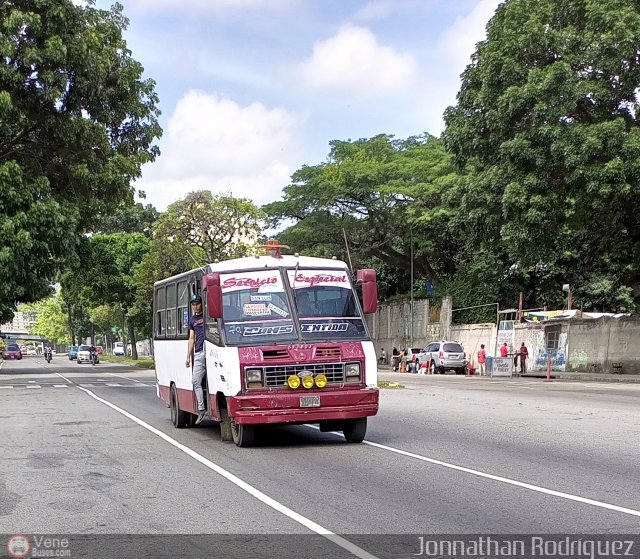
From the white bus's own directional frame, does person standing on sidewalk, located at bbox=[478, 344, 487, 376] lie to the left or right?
on its left

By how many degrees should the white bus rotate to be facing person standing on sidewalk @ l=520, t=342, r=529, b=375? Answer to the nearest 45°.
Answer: approximately 135° to its left

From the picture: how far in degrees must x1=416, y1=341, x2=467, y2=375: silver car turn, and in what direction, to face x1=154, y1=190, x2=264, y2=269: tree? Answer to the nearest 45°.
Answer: approximately 45° to its left

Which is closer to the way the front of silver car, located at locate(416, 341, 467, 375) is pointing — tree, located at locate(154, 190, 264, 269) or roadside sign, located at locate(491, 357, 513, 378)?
the tree

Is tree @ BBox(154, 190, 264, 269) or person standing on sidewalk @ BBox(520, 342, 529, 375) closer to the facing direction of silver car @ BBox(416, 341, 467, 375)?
the tree

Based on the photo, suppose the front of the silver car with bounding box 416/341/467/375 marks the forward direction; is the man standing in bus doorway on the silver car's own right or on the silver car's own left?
on the silver car's own left
